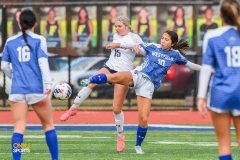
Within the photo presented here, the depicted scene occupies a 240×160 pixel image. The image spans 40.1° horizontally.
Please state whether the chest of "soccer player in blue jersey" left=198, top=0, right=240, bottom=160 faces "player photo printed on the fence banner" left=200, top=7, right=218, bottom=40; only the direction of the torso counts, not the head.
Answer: yes

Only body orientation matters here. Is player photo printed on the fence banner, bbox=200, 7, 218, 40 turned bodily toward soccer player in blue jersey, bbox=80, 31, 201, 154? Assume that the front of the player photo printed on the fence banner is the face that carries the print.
yes

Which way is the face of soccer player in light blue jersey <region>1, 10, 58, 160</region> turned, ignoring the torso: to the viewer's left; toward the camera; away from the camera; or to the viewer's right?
away from the camera

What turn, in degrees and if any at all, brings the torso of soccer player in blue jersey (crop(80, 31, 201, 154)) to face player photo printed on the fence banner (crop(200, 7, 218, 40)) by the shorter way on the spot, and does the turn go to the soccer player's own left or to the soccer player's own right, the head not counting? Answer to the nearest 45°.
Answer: approximately 135° to the soccer player's own right

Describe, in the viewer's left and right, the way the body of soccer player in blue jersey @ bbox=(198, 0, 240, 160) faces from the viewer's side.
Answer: facing away from the viewer

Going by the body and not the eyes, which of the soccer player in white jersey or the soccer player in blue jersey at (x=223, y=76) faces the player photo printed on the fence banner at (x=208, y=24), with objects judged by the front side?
the soccer player in blue jersey

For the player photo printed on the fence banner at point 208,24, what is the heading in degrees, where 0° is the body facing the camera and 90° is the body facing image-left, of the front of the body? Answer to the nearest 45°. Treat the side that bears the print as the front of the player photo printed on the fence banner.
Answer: approximately 0°

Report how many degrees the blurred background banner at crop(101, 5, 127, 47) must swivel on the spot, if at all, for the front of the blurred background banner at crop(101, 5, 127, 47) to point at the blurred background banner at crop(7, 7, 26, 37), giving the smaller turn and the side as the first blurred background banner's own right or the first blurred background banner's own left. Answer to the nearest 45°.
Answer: approximately 90° to the first blurred background banner's own right

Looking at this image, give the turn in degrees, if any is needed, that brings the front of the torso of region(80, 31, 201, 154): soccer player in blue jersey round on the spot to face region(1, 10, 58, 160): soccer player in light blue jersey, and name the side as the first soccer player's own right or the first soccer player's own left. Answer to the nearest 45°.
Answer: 0° — they already face them

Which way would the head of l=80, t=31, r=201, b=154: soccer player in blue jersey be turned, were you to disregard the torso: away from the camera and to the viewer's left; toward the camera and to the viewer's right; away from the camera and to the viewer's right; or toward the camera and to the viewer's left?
toward the camera and to the viewer's left
